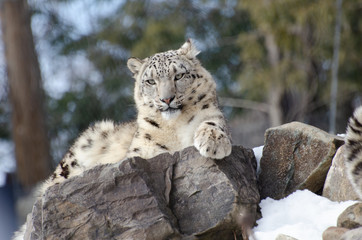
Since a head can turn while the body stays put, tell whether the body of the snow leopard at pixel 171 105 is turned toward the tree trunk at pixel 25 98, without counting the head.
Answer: no

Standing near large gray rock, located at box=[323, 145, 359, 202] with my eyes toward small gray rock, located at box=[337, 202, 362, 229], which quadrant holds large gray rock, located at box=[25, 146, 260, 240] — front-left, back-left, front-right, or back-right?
front-right

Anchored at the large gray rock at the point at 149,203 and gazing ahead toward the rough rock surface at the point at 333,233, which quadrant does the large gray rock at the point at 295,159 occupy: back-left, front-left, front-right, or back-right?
front-left

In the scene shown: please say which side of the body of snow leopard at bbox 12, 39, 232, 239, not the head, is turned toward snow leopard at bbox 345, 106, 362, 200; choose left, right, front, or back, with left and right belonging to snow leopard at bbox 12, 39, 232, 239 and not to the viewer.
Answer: front

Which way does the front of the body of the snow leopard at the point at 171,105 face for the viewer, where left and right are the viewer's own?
facing the viewer and to the right of the viewer

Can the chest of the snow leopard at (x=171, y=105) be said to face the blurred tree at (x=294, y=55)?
no
